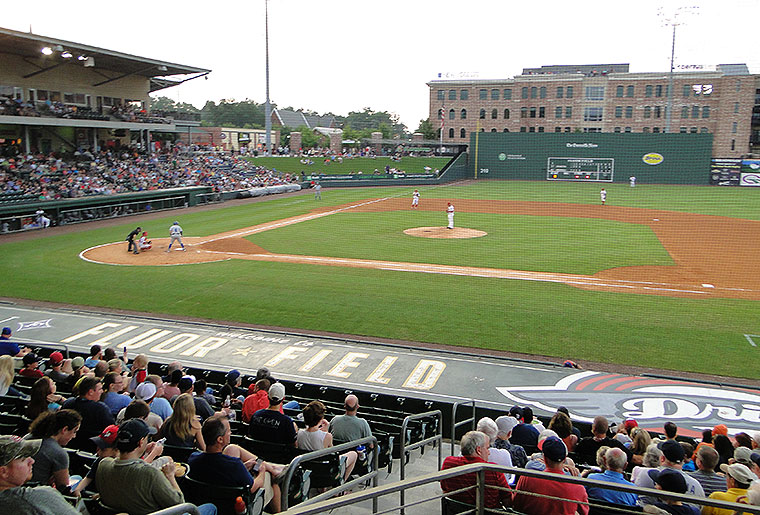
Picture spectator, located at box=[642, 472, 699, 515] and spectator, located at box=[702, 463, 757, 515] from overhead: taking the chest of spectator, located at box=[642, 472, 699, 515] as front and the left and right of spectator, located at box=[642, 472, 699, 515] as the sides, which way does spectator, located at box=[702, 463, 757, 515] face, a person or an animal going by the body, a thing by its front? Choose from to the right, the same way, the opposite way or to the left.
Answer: the same way

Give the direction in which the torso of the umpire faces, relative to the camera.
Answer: to the viewer's right

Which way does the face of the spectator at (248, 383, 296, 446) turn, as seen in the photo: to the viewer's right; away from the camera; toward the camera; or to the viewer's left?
away from the camera

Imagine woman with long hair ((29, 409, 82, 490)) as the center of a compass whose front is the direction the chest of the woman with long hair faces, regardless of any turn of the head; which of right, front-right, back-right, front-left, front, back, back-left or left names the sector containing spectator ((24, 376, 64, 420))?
front-left

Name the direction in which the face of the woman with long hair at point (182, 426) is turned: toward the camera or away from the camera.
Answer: away from the camera

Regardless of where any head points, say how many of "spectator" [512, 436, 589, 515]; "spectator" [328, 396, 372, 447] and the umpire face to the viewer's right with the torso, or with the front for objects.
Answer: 1

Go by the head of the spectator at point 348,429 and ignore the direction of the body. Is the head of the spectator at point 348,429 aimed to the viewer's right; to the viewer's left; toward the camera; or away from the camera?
away from the camera

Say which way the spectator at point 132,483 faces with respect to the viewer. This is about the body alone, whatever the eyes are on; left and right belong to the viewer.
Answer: facing away from the viewer and to the right of the viewer

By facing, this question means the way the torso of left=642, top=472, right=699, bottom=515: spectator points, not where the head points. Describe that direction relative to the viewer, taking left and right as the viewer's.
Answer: facing away from the viewer and to the left of the viewer

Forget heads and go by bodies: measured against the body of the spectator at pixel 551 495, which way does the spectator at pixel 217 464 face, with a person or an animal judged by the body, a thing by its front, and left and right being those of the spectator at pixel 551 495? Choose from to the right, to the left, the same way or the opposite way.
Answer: the same way

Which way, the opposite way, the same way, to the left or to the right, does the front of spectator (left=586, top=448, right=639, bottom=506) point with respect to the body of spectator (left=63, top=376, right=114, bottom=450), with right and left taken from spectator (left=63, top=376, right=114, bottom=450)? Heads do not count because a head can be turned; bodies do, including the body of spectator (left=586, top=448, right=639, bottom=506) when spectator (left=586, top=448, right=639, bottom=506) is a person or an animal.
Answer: the same way

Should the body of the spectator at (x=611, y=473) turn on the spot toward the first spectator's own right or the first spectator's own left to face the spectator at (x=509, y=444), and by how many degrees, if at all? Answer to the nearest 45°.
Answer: approximately 45° to the first spectator's own left

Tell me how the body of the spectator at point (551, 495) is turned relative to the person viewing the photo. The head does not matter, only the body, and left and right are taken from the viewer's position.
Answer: facing away from the viewer

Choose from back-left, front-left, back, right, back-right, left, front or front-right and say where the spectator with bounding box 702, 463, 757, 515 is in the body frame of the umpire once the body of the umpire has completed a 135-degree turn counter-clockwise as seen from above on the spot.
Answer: back-left

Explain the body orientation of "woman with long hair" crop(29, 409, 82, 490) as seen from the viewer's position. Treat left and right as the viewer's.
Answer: facing away from the viewer and to the right of the viewer

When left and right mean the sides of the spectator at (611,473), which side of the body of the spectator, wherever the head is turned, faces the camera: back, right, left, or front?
back

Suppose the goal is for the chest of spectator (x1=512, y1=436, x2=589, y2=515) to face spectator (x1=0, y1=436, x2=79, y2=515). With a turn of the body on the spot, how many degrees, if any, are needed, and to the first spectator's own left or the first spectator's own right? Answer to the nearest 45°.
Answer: approximately 135° to the first spectator's own left

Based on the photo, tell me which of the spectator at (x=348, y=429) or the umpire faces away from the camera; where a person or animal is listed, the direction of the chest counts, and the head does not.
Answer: the spectator

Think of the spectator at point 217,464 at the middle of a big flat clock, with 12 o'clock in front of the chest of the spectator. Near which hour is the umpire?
The umpire is roughly at 10 o'clock from the spectator.

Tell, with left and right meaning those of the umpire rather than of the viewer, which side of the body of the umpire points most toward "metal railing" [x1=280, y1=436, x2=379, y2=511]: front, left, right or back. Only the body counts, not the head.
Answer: right

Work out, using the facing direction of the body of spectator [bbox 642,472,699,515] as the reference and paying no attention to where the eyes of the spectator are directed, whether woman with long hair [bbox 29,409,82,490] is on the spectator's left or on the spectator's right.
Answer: on the spectator's left

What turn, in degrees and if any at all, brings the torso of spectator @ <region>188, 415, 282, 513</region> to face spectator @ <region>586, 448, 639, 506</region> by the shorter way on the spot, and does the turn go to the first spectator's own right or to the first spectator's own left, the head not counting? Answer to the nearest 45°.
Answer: approximately 45° to the first spectator's own right
